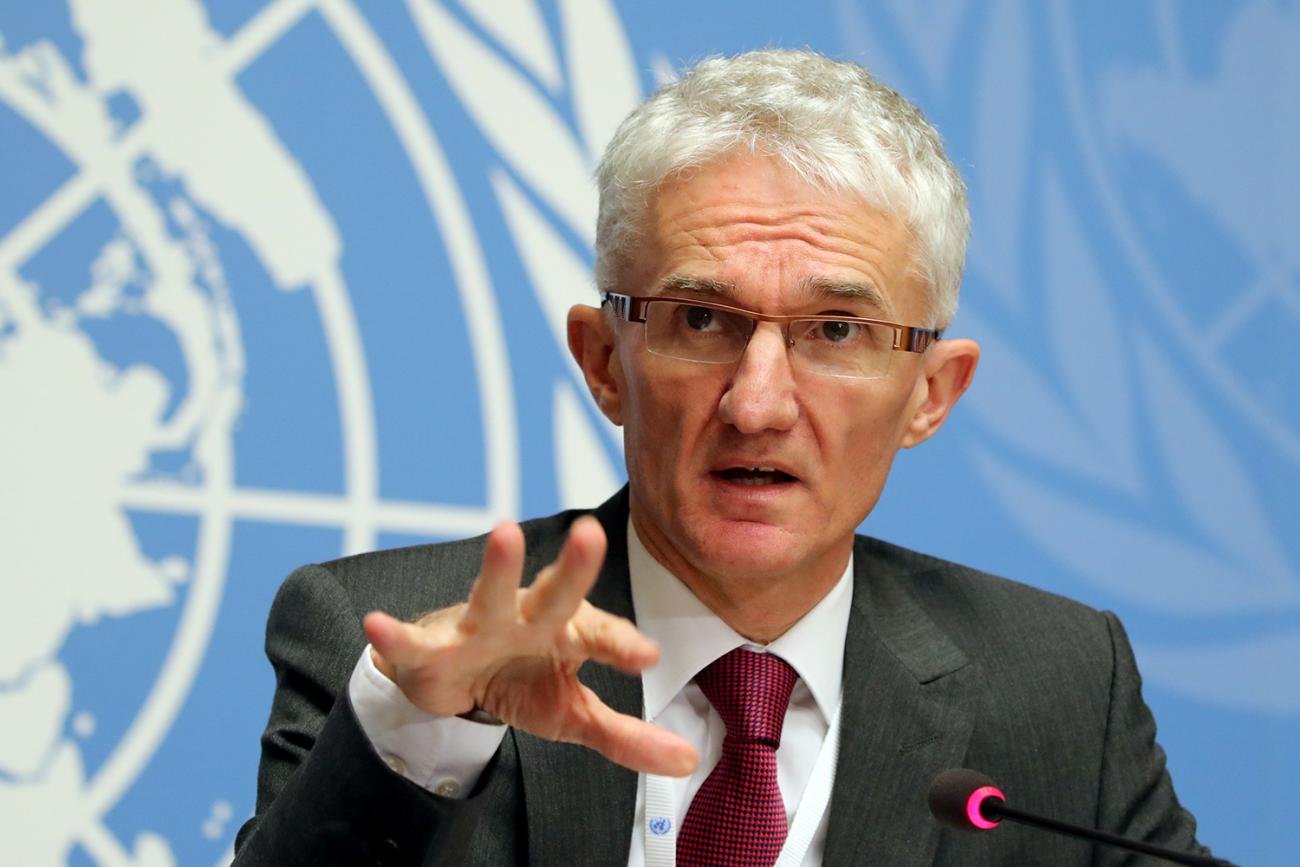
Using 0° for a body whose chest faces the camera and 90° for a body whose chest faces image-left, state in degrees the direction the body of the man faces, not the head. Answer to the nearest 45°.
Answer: approximately 0°

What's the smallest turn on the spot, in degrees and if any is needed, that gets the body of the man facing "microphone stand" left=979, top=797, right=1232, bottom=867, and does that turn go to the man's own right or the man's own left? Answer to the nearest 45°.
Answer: approximately 45° to the man's own left
